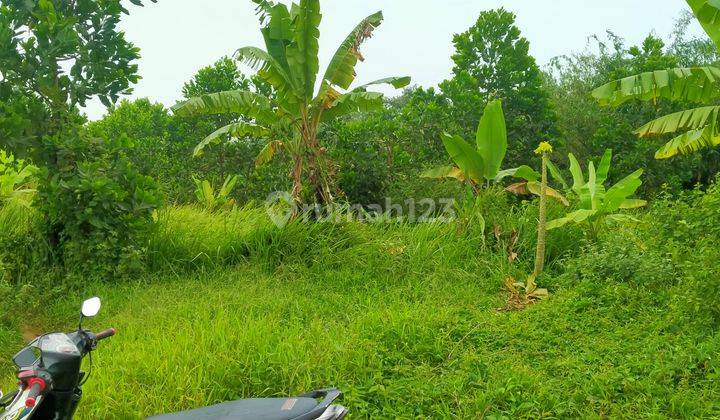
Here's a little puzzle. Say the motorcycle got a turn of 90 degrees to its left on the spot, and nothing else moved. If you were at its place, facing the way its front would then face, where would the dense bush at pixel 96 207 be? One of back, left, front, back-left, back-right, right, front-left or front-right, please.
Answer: back

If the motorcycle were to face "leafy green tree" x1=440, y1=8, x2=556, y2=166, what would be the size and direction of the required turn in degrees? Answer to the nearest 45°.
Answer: approximately 135° to its right

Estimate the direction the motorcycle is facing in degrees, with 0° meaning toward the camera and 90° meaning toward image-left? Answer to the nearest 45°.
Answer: approximately 90°

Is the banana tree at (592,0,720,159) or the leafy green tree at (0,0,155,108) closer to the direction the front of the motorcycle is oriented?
the leafy green tree

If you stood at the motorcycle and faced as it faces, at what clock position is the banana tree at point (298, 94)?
The banana tree is roughly at 4 o'clock from the motorcycle.

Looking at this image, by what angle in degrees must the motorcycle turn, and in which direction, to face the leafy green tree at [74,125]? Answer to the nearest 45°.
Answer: approximately 90° to its right

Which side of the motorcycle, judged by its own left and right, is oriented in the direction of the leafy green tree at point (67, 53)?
right

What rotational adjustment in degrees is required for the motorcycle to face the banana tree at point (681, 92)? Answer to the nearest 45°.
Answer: approximately 135° to its right
